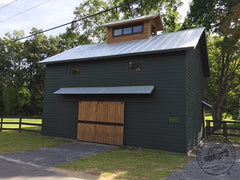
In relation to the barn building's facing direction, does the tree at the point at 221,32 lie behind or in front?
behind

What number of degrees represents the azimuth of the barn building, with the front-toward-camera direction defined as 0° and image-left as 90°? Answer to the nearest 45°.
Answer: approximately 45°
